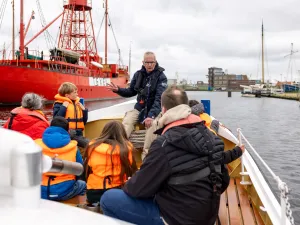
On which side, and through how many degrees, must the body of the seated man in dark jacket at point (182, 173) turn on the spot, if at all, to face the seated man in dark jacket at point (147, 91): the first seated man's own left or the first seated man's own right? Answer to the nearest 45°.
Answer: approximately 45° to the first seated man's own right

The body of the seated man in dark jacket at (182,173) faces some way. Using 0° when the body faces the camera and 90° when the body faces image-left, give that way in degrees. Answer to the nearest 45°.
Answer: approximately 135°

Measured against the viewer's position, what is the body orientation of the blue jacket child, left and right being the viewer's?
facing away from the viewer and to the right of the viewer

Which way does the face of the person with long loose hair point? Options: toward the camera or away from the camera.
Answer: away from the camera

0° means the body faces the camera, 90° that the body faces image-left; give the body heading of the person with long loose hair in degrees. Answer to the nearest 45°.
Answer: approximately 180°

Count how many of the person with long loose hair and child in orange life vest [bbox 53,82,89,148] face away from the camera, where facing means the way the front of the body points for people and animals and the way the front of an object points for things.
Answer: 1

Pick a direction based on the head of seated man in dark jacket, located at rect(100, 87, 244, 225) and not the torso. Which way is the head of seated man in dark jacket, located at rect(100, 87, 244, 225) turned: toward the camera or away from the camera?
away from the camera

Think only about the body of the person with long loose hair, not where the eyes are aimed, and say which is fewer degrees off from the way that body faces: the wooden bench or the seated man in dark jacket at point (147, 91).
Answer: the seated man in dark jacket

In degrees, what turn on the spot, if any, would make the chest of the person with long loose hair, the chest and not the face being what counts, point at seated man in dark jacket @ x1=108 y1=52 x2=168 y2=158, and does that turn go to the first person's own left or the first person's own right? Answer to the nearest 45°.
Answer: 0° — they already face them

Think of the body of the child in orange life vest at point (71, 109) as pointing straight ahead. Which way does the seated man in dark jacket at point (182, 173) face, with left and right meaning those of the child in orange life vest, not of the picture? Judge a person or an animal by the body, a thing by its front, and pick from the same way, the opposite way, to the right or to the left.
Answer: the opposite way

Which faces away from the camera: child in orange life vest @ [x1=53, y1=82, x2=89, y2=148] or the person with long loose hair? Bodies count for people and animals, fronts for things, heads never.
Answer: the person with long loose hair
